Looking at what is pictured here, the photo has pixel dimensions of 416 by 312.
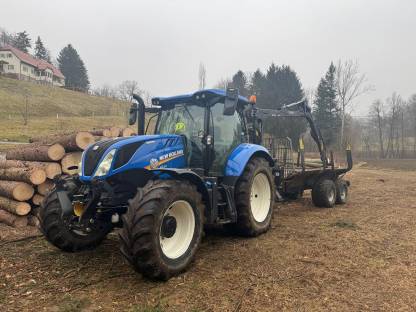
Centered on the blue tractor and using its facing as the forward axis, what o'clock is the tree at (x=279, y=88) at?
The tree is roughly at 5 o'clock from the blue tractor.

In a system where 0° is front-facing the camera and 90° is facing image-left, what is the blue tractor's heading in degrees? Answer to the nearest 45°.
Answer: approximately 45°

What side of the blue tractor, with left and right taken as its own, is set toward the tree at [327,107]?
back
